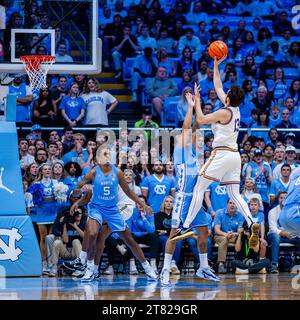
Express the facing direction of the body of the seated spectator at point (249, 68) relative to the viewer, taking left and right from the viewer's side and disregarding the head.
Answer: facing the viewer

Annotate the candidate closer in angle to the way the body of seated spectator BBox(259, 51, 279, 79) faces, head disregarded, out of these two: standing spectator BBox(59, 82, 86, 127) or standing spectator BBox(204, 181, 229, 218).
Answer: the standing spectator BBox(204, 181, 229, 218)

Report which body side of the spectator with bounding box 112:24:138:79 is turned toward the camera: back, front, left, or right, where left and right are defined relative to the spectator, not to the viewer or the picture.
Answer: front

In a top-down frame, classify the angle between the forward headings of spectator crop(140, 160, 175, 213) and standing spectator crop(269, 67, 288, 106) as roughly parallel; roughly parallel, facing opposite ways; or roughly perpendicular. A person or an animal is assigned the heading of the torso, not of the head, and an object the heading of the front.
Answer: roughly parallel

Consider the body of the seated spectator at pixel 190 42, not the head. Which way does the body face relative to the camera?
toward the camera

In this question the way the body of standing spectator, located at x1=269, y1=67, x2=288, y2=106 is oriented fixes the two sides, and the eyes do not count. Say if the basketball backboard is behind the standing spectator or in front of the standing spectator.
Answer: in front

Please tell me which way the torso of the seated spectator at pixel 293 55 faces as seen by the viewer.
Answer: toward the camera
